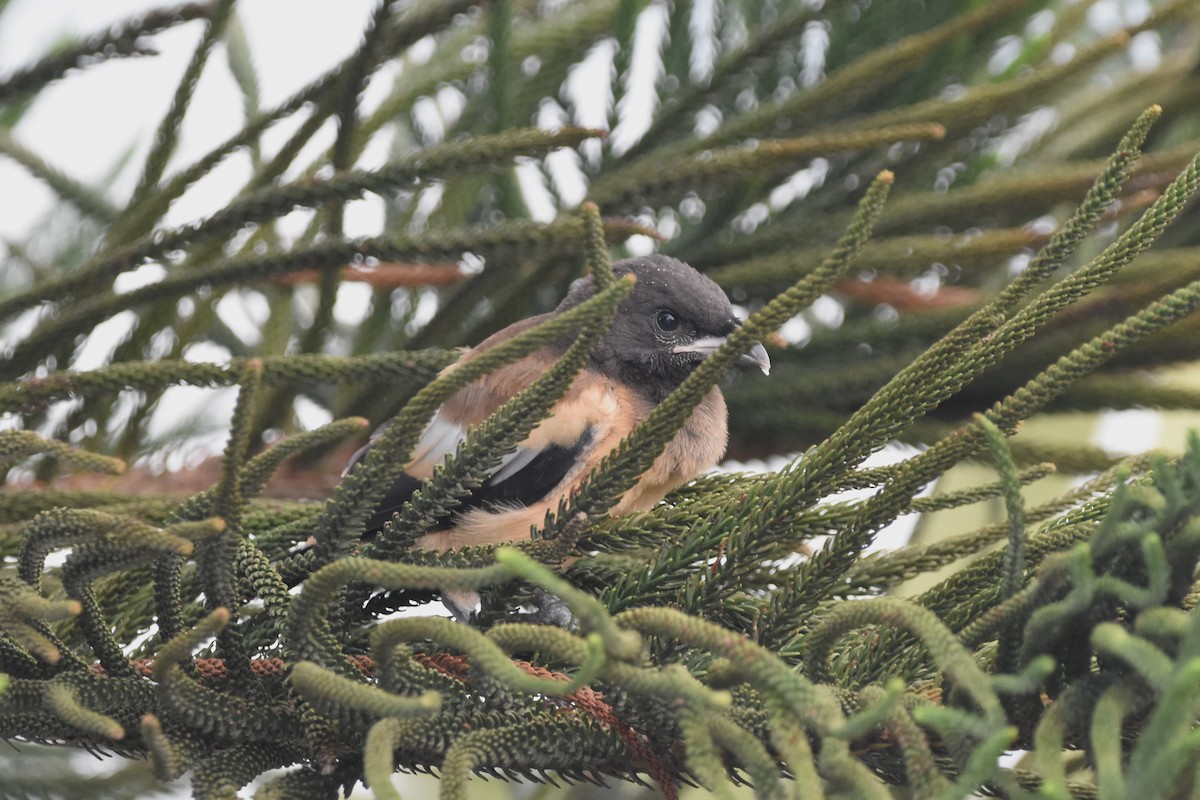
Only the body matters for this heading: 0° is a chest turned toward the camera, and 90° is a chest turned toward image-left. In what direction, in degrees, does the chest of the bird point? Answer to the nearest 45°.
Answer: approximately 270°
